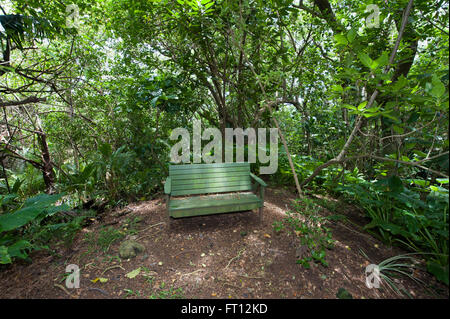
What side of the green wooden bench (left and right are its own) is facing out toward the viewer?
front

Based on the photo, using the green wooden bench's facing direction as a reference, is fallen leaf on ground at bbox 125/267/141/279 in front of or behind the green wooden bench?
in front

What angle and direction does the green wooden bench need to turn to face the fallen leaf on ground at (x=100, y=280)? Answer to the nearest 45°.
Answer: approximately 45° to its right

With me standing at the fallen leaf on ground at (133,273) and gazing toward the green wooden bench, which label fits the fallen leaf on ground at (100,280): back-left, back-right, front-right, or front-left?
back-left
